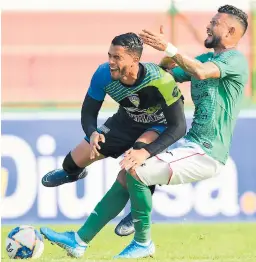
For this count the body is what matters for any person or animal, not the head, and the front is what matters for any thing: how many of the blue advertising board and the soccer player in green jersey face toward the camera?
1

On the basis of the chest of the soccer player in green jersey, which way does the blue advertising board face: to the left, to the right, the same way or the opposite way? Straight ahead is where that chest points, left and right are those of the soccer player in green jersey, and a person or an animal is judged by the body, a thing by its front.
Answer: to the left

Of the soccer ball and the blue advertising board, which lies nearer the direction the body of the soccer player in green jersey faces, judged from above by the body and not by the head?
the soccer ball

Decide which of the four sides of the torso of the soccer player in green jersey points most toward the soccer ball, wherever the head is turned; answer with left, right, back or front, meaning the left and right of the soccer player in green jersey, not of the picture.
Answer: front

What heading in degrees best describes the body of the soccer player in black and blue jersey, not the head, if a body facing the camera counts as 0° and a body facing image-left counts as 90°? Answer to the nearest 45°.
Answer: approximately 45°

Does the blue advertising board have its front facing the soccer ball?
yes

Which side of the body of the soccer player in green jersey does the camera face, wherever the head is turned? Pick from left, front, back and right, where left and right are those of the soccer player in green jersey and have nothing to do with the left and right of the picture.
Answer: left
